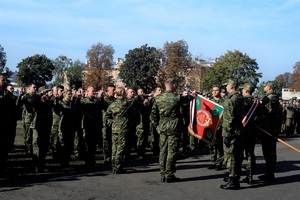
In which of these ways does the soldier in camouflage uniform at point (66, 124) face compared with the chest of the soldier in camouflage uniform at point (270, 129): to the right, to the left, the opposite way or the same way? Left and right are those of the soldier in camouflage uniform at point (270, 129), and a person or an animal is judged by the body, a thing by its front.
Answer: the opposite way

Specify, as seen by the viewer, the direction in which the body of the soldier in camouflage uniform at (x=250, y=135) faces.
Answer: to the viewer's left

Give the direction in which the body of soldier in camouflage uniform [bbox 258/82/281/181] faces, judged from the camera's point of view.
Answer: to the viewer's left

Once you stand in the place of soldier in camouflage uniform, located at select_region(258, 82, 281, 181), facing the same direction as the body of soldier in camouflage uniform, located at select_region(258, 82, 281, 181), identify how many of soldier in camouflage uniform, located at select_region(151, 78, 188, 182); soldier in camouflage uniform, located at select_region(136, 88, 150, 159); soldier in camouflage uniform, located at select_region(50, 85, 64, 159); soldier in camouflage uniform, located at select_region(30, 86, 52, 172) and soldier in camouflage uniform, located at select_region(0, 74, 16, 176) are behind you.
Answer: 0

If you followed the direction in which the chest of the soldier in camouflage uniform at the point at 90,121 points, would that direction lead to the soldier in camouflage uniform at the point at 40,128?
no

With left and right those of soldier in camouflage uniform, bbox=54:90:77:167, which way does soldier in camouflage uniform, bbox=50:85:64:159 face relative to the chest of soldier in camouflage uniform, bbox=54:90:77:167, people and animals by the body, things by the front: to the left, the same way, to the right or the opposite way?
the same way

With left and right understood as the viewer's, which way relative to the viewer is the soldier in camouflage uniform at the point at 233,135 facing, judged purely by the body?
facing to the left of the viewer

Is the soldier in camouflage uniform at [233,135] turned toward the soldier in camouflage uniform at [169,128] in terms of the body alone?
yes

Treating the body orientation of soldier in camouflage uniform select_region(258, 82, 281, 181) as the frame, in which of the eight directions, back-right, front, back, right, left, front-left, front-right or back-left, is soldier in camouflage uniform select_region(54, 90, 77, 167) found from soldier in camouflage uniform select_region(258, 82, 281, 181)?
front

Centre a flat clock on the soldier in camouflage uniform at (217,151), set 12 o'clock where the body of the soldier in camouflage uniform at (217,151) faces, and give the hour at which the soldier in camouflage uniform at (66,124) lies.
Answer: the soldier in camouflage uniform at (66,124) is roughly at 3 o'clock from the soldier in camouflage uniform at (217,151).

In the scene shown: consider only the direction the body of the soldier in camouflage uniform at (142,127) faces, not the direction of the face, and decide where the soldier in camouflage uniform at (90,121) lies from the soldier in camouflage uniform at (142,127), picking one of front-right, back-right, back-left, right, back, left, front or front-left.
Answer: right

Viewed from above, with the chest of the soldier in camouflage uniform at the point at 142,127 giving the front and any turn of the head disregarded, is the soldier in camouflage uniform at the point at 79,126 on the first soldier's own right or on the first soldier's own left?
on the first soldier's own right

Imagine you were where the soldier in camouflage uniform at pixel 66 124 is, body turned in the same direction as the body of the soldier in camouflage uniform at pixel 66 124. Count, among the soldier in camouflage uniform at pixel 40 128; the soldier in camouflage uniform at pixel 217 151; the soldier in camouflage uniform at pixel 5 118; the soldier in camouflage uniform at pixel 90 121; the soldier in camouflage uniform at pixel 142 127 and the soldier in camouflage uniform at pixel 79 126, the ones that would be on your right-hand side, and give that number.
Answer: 2

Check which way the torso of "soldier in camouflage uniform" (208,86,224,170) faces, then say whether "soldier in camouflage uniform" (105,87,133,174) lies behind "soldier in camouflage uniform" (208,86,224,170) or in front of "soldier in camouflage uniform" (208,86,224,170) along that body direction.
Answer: in front
